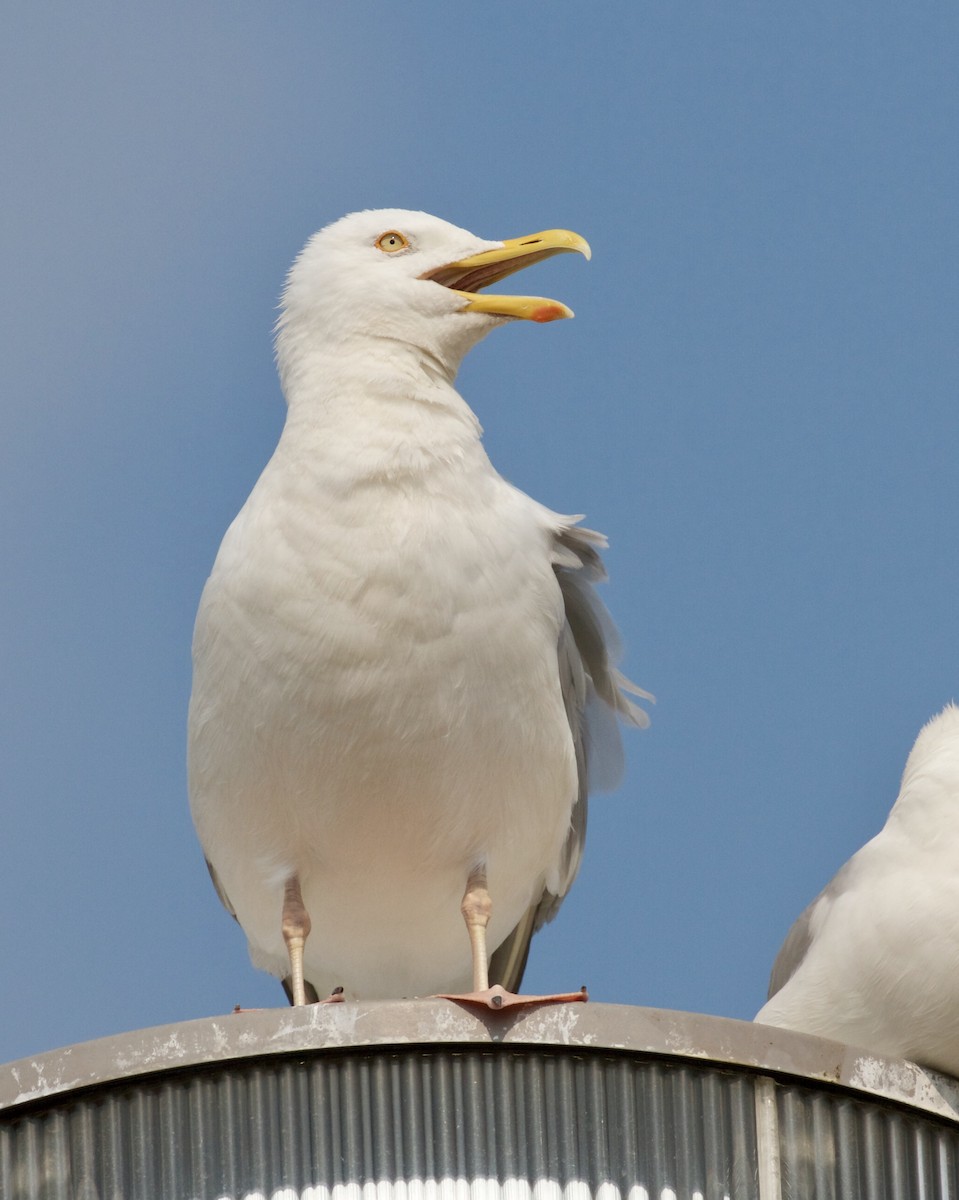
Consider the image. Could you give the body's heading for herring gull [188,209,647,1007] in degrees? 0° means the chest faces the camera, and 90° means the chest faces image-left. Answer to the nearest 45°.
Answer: approximately 0°

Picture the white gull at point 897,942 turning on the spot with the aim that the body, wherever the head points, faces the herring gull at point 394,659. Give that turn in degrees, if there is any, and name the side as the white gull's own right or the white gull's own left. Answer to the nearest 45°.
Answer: approximately 135° to the white gull's own right

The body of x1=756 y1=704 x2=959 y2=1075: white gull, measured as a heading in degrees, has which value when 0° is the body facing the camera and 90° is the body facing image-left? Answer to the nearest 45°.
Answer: approximately 315°

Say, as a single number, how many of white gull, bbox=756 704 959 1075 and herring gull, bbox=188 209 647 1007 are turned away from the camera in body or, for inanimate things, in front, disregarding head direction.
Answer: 0
